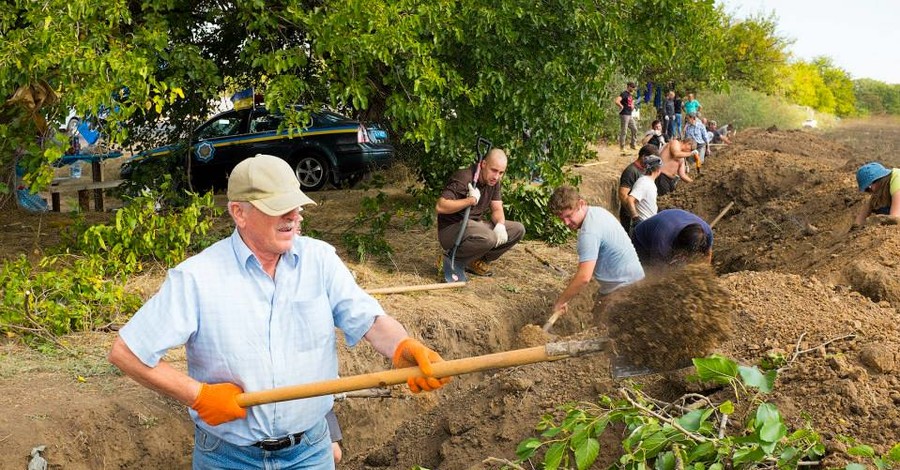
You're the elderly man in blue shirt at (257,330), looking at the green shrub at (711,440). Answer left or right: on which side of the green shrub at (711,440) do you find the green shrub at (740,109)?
left

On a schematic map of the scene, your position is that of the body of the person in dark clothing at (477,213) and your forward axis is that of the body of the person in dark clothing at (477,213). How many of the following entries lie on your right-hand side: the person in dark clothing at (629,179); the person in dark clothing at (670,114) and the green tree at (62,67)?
1

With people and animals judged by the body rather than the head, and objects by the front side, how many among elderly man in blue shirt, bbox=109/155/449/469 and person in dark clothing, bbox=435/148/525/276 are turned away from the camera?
0

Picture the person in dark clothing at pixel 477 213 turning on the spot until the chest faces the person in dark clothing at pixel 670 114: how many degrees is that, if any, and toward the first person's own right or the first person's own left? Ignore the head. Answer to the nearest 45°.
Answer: approximately 135° to the first person's own left

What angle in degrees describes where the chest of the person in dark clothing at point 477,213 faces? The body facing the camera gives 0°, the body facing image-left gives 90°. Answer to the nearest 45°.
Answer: approximately 315°

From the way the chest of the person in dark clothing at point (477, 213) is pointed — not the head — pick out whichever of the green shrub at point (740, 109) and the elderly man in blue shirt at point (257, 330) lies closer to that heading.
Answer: the elderly man in blue shirt

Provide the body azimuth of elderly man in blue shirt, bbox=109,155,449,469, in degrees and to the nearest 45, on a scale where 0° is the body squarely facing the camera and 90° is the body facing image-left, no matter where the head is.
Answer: approximately 315°

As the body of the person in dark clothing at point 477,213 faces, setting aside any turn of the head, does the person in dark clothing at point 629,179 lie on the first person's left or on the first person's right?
on the first person's left

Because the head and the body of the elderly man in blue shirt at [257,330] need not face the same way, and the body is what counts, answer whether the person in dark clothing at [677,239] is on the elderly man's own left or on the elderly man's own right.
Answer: on the elderly man's own left

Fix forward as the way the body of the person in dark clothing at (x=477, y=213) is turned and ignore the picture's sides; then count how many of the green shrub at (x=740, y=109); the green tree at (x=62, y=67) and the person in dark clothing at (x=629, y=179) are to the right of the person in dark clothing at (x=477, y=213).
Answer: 1

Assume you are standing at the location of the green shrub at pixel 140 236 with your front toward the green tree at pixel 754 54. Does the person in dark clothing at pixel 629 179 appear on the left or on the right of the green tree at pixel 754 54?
right

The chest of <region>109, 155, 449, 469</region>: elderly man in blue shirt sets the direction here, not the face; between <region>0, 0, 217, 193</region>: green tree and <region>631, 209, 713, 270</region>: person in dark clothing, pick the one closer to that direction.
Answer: the person in dark clothing

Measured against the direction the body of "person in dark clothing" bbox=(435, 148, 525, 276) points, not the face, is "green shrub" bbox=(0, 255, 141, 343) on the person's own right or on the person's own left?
on the person's own right

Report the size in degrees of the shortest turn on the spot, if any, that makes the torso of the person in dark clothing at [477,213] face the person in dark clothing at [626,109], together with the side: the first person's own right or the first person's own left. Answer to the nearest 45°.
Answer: approximately 135° to the first person's own left
